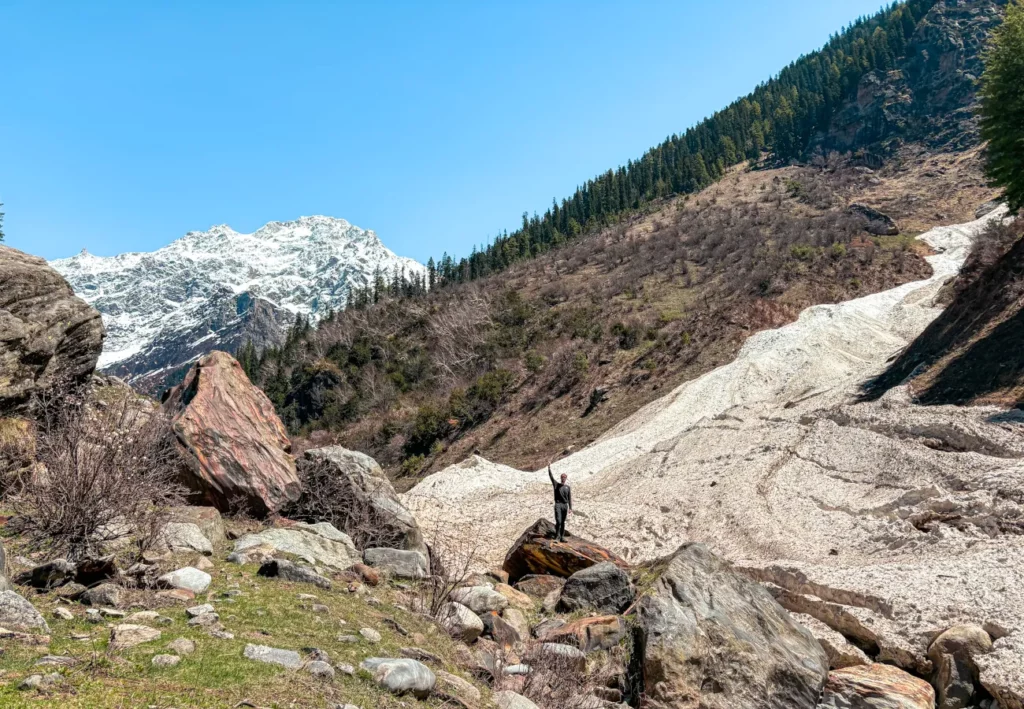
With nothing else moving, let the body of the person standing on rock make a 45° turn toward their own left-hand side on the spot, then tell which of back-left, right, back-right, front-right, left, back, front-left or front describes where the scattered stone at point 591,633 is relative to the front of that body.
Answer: front-right

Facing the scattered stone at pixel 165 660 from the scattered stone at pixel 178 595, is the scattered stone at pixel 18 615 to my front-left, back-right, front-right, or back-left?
front-right

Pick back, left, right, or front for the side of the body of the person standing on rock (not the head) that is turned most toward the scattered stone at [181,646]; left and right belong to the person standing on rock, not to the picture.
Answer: front

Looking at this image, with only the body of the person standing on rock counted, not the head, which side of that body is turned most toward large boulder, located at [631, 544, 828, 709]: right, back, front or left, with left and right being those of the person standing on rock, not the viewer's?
front

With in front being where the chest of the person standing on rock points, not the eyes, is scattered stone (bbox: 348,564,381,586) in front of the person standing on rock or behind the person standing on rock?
in front

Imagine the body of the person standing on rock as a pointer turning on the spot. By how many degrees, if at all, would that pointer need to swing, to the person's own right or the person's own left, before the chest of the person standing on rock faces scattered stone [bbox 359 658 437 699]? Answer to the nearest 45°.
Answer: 0° — they already face it

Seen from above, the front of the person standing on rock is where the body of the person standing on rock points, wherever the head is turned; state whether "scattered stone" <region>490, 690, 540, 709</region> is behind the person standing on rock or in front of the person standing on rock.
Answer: in front

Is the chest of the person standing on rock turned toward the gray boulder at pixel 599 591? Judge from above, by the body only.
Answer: yes

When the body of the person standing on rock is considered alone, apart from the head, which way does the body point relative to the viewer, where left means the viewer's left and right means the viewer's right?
facing the viewer

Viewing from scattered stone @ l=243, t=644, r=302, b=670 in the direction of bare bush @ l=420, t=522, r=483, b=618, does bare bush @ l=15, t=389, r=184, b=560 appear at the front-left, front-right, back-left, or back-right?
front-left

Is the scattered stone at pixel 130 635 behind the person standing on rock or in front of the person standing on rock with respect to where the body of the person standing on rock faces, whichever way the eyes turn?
in front
